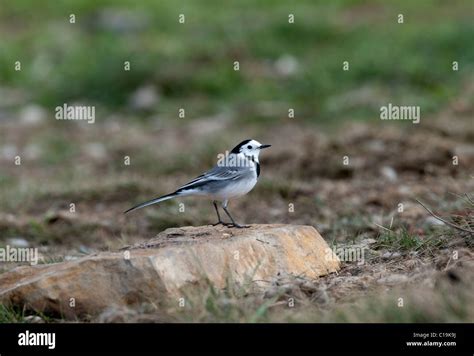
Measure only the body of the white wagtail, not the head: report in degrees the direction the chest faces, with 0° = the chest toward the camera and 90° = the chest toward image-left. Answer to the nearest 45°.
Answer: approximately 270°
